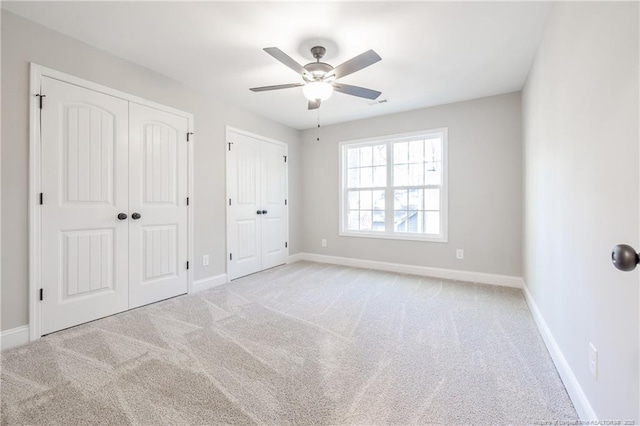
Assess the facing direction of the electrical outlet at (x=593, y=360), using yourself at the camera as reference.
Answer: facing to the left of the viewer

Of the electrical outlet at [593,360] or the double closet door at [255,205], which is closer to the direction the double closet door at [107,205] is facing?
the electrical outlet

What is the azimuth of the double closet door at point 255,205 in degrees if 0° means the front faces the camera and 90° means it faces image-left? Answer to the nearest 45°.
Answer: approximately 315°

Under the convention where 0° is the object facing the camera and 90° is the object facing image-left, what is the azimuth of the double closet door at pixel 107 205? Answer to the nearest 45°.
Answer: approximately 315°

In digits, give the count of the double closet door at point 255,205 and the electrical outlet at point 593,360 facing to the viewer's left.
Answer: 1

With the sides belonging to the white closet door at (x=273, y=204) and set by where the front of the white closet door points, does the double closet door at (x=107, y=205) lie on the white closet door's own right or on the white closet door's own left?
on the white closet door's own right

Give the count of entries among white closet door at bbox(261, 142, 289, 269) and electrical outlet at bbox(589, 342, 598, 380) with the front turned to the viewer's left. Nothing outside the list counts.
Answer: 1
